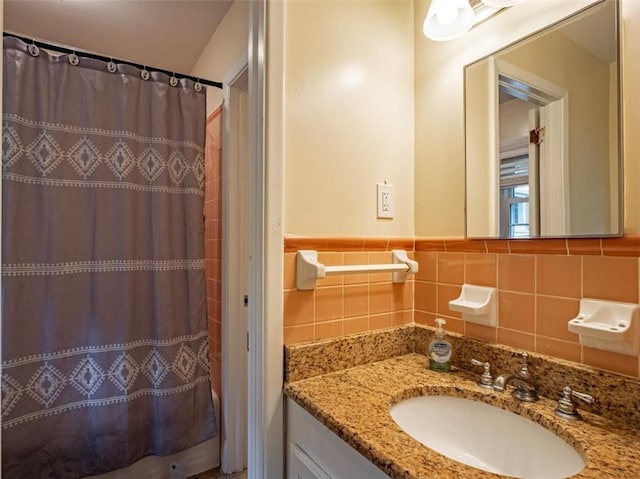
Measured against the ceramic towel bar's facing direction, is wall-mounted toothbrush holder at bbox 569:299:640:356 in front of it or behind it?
in front

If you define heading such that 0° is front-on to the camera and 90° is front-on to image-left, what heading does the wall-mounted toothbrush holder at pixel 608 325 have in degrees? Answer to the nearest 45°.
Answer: approximately 45°

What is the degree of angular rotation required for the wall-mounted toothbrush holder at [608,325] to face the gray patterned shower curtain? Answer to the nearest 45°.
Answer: approximately 45° to its right

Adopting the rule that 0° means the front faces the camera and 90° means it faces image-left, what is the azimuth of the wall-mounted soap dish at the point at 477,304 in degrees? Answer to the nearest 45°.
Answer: approximately 45°

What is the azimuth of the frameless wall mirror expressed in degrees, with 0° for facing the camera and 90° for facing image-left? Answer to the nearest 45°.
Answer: approximately 45°
